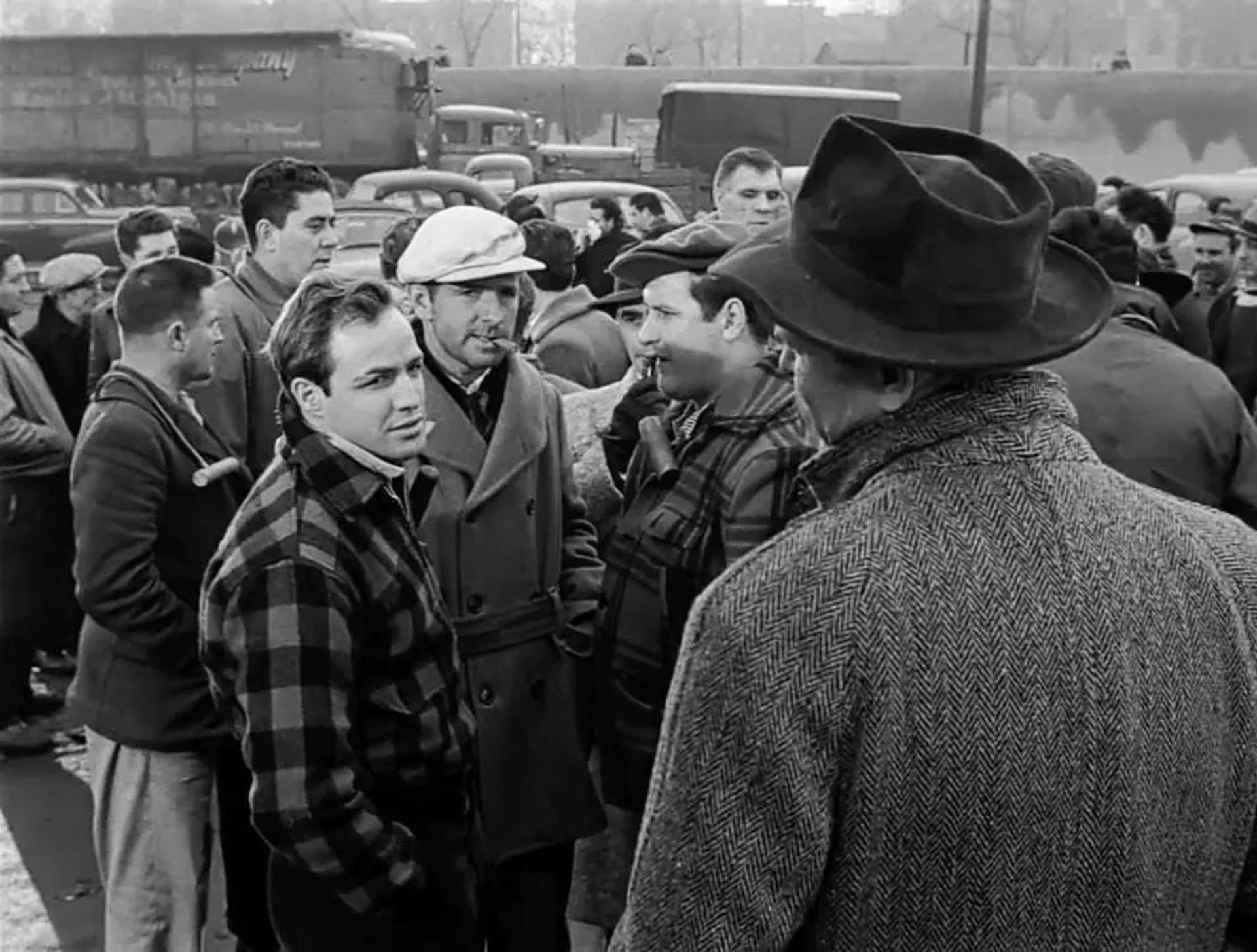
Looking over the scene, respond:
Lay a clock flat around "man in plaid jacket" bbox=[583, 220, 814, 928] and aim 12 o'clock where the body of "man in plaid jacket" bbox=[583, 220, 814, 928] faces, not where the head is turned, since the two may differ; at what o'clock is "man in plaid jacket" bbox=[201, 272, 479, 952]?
"man in plaid jacket" bbox=[201, 272, 479, 952] is roughly at 12 o'clock from "man in plaid jacket" bbox=[583, 220, 814, 928].

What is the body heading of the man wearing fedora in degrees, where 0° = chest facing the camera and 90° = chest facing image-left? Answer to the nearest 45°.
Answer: approximately 135°

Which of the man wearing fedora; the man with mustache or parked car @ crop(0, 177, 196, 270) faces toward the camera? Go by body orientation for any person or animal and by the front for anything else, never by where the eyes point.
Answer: the man with mustache

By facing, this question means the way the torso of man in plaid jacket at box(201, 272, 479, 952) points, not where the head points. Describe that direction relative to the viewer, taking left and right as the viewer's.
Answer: facing the viewer and to the right of the viewer

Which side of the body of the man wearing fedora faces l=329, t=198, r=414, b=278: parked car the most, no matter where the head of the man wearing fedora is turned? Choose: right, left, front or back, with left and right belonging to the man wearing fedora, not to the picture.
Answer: front

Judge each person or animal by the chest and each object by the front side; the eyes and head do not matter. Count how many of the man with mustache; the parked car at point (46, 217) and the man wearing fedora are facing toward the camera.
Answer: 1

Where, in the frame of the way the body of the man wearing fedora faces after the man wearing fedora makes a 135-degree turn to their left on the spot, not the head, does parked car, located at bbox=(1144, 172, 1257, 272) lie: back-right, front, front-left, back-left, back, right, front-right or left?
back

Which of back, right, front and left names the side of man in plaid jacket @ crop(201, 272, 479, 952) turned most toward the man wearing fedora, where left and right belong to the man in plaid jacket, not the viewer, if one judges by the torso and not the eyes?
front

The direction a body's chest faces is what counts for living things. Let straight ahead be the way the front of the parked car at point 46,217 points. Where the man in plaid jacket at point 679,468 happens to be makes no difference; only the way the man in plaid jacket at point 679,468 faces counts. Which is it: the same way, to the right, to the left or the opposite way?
the opposite way

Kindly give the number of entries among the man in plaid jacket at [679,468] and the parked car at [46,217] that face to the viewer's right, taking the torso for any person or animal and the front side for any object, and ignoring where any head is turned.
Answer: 1

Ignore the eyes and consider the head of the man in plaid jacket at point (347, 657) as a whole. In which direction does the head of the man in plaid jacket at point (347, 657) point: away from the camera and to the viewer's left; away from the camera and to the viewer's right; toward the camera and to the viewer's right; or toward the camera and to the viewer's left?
toward the camera and to the viewer's right

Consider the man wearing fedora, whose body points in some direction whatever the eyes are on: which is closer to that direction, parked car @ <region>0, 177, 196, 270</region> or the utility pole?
the parked car

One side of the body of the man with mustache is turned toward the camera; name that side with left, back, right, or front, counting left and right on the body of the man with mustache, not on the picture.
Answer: front

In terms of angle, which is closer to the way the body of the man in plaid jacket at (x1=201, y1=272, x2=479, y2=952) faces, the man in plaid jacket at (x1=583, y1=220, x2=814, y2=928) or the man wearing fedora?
the man wearing fedora

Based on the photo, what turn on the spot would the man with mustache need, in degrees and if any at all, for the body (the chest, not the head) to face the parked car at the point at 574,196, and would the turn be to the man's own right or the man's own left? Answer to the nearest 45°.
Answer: approximately 180°
